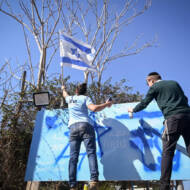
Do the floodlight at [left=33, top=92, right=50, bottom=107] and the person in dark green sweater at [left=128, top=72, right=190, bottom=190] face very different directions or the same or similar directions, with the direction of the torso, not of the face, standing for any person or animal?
very different directions

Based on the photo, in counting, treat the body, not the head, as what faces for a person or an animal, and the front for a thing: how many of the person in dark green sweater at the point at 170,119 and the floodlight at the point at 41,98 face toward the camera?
1

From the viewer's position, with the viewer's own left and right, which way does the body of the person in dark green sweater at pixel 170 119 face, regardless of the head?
facing away from the viewer and to the left of the viewer

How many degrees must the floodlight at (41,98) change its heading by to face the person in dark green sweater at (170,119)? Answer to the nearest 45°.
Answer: approximately 45° to its left

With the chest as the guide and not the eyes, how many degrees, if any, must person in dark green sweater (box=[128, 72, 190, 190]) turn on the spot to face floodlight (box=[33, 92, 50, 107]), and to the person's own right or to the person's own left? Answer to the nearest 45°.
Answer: approximately 45° to the person's own left

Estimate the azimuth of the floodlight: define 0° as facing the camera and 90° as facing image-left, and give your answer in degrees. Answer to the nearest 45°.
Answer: approximately 0°
